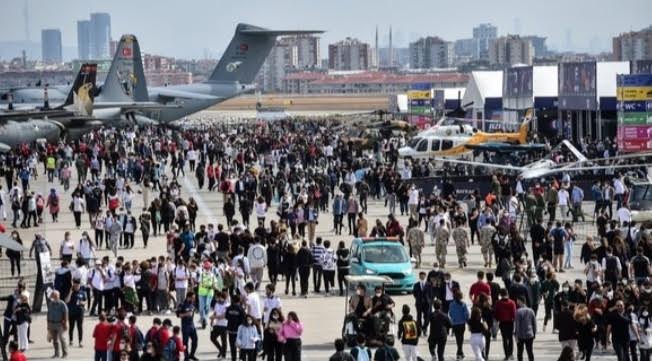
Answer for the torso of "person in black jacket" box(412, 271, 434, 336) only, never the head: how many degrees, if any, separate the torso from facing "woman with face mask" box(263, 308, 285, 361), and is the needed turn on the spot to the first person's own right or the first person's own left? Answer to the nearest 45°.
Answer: approximately 45° to the first person's own right

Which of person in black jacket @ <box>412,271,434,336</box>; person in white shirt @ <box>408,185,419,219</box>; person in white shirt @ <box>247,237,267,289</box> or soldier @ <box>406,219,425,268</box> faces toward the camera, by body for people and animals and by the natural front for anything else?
the person in black jacket

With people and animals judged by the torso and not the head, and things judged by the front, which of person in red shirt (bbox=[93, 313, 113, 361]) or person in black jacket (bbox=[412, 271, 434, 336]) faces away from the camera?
the person in red shirt

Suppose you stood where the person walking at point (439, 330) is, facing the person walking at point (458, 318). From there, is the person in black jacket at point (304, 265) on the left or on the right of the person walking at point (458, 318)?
left

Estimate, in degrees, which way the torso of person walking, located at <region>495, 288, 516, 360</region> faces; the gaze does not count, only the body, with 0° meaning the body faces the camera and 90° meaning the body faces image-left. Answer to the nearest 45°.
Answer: approximately 180°

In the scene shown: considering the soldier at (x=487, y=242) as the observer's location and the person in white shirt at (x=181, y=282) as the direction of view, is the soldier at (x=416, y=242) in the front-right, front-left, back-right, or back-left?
front-right
